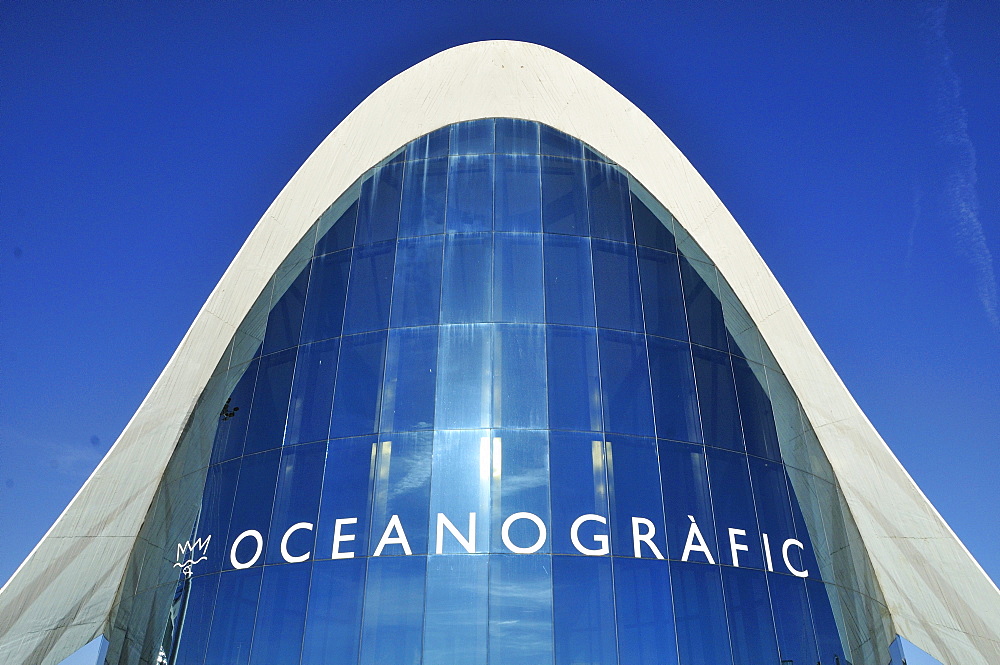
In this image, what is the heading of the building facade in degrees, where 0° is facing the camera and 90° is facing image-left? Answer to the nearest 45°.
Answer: approximately 0°
